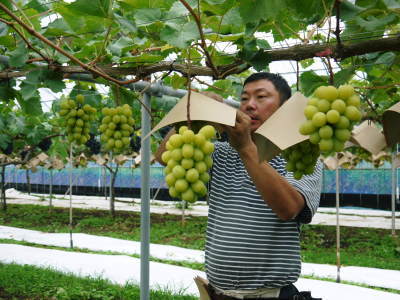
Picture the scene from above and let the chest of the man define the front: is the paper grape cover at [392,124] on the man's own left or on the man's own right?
on the man's own left

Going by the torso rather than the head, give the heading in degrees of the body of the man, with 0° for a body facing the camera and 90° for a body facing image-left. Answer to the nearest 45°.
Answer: approximately 45°

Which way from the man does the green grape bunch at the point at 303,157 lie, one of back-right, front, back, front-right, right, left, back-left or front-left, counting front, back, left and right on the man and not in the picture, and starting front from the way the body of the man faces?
front-left

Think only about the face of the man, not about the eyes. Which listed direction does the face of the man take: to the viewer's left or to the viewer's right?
to the viewer's left

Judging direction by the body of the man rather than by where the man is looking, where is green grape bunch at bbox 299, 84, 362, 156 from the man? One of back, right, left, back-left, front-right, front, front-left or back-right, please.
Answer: front-left

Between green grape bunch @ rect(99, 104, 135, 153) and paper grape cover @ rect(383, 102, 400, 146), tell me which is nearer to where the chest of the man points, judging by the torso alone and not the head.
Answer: the green grape bunch

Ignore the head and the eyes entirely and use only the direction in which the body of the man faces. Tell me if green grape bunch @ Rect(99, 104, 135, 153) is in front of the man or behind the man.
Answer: in front

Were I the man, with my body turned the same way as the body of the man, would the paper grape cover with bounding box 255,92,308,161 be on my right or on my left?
on my left

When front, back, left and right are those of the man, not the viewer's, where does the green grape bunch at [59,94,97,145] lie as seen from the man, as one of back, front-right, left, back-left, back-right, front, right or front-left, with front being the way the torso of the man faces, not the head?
front-right
